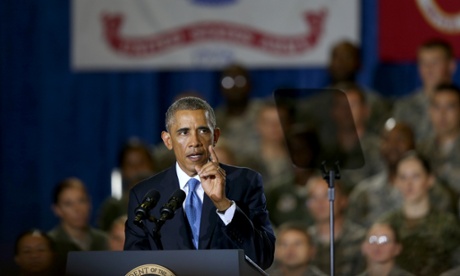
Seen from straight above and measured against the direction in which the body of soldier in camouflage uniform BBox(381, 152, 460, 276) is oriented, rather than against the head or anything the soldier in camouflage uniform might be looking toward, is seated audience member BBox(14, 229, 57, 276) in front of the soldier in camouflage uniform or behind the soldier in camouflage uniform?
in front

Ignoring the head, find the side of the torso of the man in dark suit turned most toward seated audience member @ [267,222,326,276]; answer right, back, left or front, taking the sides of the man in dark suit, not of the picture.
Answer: back

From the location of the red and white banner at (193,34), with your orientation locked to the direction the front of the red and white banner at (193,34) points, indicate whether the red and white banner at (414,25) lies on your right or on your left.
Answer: on your left

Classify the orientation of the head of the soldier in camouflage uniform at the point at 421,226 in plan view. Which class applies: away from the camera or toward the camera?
toward the camera

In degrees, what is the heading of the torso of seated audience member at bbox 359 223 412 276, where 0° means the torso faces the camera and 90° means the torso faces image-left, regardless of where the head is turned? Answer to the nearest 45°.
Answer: approximately 45°

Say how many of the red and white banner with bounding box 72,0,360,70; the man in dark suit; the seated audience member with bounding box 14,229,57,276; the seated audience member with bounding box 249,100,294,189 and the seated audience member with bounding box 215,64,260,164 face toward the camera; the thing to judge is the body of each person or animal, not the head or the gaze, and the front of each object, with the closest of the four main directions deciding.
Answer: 5

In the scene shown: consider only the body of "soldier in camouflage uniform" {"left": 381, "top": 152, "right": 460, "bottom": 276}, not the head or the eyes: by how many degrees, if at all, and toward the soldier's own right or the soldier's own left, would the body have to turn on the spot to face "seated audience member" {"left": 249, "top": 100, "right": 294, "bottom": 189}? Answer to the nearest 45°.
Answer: approximately 90° to the soldier's own right

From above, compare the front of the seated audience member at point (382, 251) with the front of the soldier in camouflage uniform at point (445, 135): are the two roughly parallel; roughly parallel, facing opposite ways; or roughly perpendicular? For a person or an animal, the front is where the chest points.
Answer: roughly parallel

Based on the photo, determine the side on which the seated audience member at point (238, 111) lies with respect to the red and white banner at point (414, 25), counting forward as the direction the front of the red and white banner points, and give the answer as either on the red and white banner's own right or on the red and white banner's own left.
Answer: on the red and white banner's own right

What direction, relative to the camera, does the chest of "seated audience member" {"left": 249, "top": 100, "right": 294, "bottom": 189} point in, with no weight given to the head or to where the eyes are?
toward the camera

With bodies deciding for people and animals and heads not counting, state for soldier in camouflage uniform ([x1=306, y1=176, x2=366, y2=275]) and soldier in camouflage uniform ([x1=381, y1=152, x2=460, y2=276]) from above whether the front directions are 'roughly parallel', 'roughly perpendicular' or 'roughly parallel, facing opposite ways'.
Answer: roughly parallel

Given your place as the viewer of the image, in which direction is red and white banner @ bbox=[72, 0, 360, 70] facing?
facing the viewer

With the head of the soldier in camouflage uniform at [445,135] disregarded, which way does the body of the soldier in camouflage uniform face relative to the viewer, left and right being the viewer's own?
facing the viewer and to the left of the viewer
